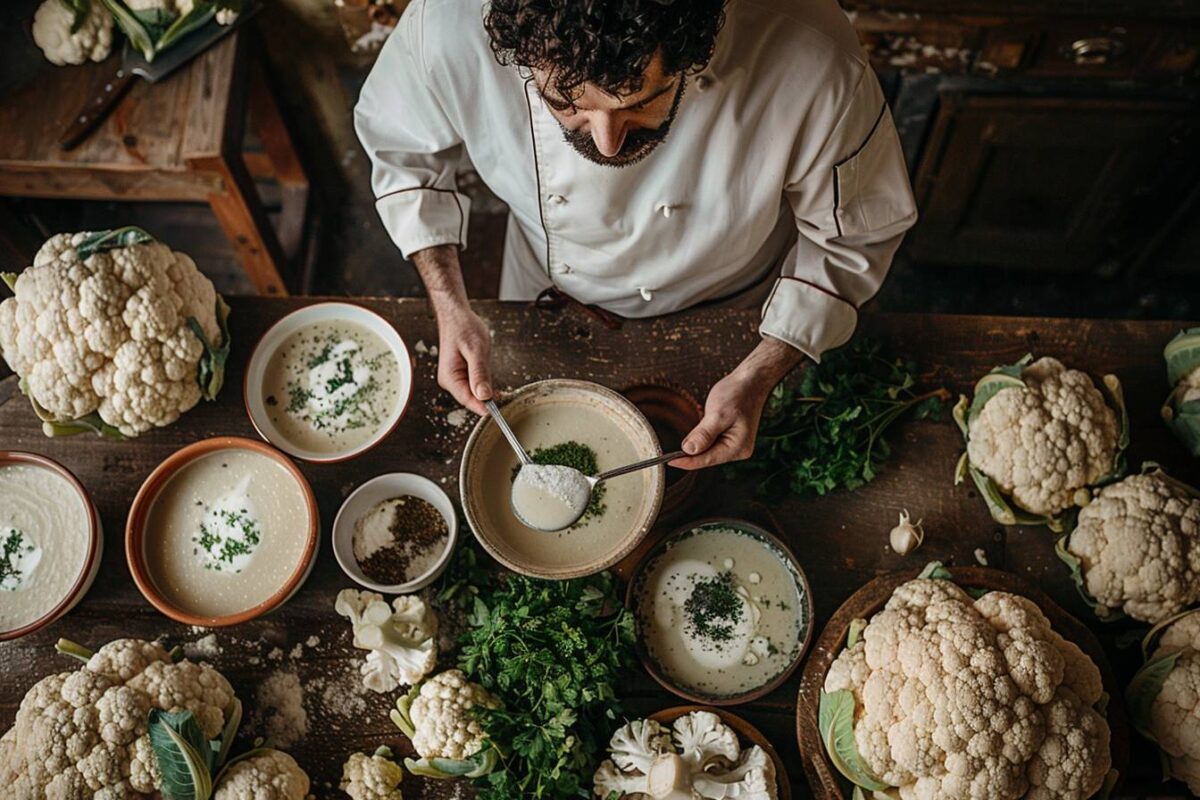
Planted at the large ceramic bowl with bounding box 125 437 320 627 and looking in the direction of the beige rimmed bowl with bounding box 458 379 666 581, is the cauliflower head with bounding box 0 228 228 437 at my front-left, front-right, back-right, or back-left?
back-left

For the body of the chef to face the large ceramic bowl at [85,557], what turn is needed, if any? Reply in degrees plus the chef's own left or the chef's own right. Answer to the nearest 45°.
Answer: approximately 45° to the chef's own right

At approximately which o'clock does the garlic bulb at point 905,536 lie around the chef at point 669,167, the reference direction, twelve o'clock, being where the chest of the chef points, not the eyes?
The garlic bulb is roughly at 10 o'clock from the chef.

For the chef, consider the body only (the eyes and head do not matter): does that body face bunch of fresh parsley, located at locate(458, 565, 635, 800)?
yes

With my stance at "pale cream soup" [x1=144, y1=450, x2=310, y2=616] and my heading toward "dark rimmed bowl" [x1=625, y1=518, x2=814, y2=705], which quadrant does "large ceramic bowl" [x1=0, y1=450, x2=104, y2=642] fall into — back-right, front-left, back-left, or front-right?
back-right

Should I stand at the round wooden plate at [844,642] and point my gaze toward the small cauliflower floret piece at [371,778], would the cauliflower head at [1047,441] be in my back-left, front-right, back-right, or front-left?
back-right

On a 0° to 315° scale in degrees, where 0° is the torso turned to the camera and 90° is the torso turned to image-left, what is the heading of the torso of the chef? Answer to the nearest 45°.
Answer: approximately 0°

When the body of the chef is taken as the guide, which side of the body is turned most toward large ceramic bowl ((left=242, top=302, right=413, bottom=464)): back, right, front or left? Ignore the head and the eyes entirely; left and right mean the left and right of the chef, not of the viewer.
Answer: right

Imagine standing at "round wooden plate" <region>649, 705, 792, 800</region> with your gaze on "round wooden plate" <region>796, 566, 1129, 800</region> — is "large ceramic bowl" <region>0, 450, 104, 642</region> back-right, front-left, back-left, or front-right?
back-left

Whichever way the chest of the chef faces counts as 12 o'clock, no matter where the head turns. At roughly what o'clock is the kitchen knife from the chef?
The kitchen knife is roughly at 4 o'clock from the chef.

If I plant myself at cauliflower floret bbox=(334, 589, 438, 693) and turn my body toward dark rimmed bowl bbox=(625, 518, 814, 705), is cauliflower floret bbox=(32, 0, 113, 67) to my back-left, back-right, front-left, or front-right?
back-left

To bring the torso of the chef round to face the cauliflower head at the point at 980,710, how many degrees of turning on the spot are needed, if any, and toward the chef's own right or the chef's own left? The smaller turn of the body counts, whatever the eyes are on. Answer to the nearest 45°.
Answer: approximately 45° to the chef's own left
